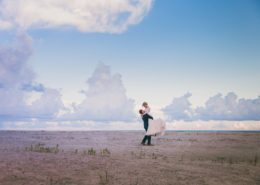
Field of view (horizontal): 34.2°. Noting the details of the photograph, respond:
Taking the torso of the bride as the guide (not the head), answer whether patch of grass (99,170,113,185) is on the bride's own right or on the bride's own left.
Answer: on the bride's own left
